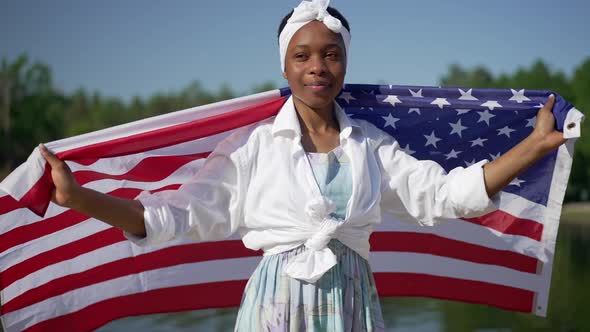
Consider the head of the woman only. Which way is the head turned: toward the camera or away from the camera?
toward the camera

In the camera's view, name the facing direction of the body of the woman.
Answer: toward the camera
